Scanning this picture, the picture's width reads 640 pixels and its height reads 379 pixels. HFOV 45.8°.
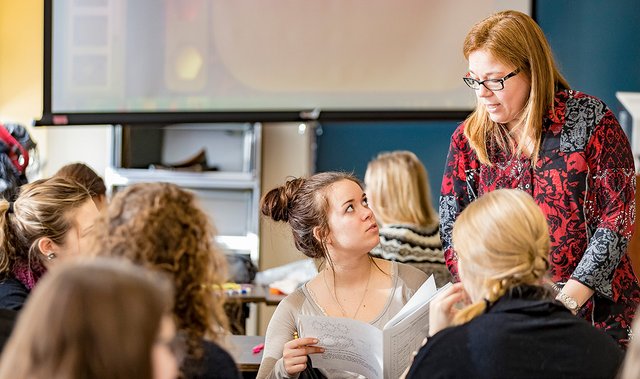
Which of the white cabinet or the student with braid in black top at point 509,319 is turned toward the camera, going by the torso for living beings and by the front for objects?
the white cabinet

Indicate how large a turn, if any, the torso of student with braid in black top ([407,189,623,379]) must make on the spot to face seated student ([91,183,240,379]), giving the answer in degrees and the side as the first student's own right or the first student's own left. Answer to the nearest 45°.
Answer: approximately 45° to the first student's own left

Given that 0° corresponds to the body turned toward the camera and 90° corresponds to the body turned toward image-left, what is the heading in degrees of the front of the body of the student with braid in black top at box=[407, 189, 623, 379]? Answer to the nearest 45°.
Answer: approximately 135°

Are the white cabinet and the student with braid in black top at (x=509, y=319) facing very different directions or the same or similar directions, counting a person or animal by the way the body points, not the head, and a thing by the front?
very different directions

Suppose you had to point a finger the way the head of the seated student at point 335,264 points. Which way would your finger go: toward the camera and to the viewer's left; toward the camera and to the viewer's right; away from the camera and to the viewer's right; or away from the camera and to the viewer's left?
toward the camera and to the viewer's right

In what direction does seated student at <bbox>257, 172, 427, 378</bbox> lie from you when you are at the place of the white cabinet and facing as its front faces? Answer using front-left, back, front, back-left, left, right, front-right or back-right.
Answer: front

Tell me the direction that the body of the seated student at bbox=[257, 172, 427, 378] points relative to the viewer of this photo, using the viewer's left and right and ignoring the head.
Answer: facing the viewer and to the right of the viewer

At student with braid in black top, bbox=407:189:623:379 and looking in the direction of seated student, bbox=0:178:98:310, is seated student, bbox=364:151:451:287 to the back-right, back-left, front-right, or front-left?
front-right

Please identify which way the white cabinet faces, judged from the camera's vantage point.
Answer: facing the viewer

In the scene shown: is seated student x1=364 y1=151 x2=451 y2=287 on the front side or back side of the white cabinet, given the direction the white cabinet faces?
on the front side

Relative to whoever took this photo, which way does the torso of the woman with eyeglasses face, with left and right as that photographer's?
facing the viewer and to the left of the viewer

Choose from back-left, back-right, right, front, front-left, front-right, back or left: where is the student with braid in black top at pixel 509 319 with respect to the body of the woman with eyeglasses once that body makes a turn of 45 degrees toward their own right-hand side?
left

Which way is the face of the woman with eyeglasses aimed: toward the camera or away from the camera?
toward the camera

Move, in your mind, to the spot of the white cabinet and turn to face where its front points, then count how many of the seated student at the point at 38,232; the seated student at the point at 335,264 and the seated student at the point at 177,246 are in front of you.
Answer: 3

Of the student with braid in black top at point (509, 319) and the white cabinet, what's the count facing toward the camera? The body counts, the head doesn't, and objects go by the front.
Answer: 1

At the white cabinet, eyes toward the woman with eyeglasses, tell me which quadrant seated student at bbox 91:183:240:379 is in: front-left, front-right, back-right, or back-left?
front-right
